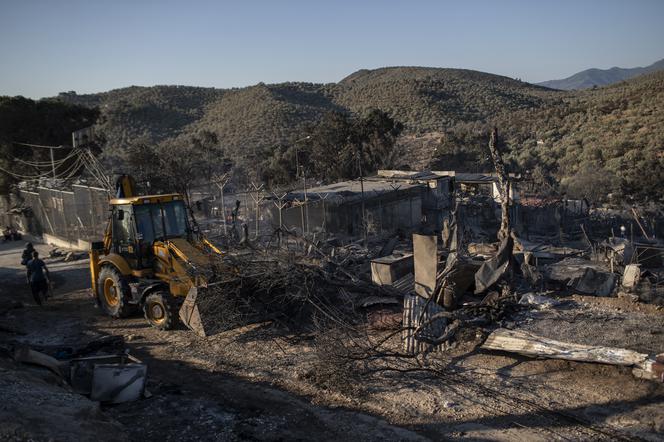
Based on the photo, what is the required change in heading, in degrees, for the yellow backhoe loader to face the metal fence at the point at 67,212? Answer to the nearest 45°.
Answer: approximately 135° to its left

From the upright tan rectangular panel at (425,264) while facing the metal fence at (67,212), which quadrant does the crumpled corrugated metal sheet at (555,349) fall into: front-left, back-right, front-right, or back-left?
back-left

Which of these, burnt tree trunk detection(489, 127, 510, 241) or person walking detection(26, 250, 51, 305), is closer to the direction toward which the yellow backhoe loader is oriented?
the burnt tree trunk

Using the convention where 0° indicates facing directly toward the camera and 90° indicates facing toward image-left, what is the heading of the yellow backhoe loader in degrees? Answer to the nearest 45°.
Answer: approximately 315°

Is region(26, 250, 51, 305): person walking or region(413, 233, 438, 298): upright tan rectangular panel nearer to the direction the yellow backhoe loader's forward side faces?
the upright tan rectangular panel

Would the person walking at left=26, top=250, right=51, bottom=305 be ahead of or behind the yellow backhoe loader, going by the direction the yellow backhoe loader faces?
behind

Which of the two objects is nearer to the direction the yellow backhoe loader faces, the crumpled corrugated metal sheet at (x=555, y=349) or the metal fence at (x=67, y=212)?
the crumpled corrugated metal sheet

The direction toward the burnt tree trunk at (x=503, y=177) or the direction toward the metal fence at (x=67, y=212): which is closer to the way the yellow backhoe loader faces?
the burnt tree trunk

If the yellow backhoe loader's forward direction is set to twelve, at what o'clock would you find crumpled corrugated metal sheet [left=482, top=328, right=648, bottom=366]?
The crumpled corrugated metal sheet is roughly at 12 o'clock from the yellow backhoe loader.
